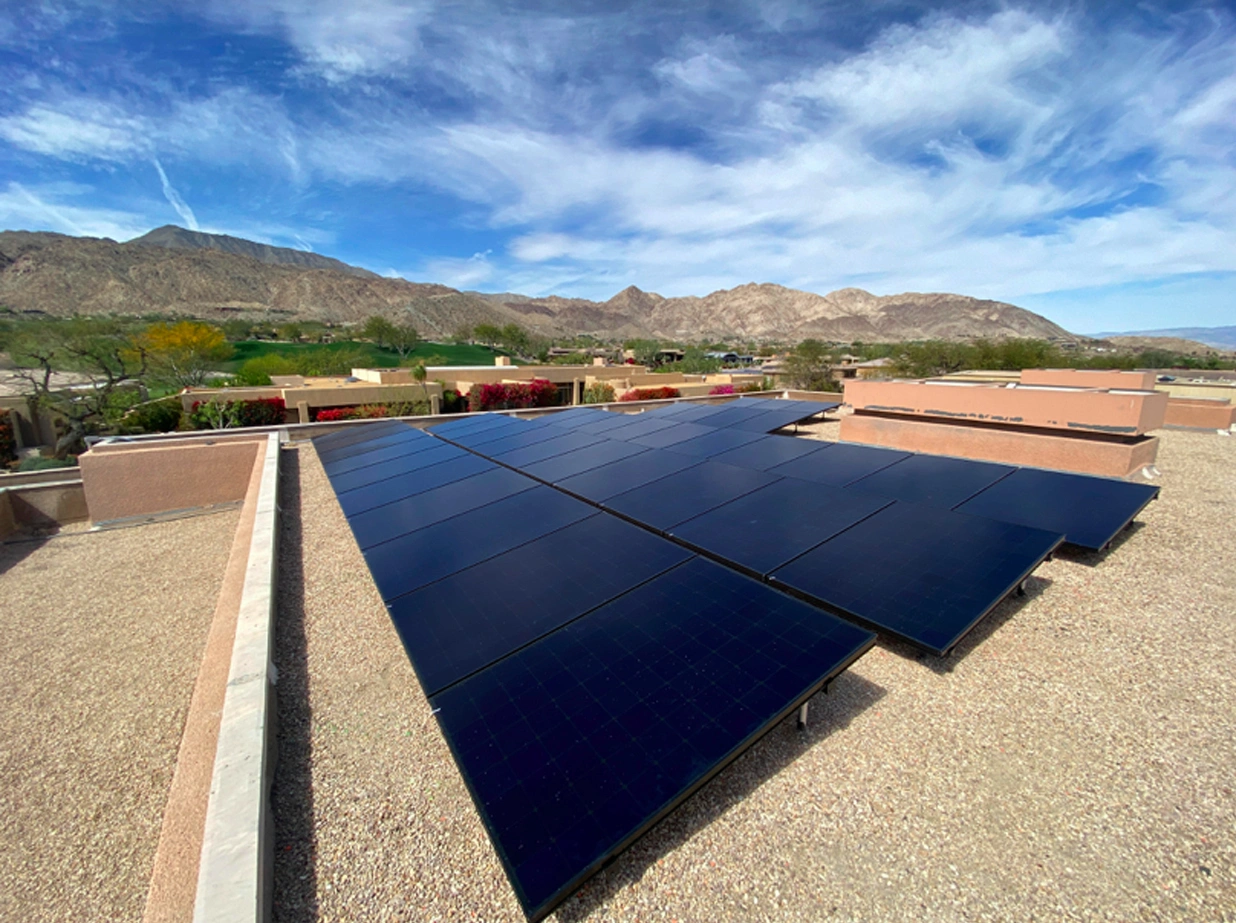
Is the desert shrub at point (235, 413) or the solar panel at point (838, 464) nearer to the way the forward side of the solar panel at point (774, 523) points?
the desert shrub

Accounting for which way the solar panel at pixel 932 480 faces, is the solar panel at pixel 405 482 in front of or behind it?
in front

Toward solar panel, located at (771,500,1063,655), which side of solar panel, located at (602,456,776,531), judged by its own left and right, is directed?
left

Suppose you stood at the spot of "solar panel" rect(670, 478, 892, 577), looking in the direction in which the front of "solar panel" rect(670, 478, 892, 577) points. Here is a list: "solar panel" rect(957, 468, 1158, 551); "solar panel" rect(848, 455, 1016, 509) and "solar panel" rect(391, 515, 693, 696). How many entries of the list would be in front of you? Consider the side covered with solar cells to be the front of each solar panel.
1

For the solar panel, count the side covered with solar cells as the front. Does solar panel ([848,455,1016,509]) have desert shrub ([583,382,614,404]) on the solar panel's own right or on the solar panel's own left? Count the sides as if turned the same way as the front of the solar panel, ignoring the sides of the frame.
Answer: on the solar panel's own right

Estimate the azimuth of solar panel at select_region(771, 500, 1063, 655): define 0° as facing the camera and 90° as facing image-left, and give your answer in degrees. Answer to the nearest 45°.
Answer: approximately 45°

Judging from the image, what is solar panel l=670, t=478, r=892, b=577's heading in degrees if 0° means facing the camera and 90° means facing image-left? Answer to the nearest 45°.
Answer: approximately 45°

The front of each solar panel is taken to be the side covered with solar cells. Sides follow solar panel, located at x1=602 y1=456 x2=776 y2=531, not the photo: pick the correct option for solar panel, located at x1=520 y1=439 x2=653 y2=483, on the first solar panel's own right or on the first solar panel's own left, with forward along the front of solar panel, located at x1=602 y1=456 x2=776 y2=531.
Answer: on the first solar panel's own right

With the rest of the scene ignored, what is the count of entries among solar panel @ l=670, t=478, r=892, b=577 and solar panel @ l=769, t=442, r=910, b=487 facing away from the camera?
0

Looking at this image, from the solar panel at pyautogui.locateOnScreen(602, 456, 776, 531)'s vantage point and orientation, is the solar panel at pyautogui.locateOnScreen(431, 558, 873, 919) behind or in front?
in front

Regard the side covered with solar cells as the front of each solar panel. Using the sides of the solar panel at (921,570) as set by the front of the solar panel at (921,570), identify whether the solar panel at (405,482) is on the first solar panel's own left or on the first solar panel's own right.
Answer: on the first solar panel's own right
